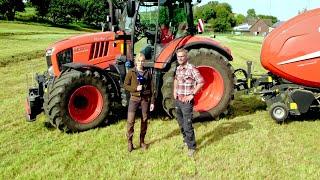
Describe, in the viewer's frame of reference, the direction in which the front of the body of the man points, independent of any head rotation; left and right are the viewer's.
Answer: facing the viewer and to the left of the viewer

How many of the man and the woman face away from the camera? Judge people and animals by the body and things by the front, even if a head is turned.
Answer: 0

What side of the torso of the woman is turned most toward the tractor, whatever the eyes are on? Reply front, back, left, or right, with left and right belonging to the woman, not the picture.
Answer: back

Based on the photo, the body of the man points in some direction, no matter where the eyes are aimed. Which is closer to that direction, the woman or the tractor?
the woman

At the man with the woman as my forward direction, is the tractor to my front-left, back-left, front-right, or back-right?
front-right

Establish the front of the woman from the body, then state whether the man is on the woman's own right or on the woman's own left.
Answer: on the woman's own left

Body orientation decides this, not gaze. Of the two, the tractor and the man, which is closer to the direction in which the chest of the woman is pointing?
the man

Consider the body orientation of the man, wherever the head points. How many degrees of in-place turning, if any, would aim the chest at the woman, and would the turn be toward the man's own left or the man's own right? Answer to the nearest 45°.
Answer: approximately 45° to the man's own right

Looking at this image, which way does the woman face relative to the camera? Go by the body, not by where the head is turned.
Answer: toward the camera
